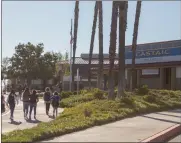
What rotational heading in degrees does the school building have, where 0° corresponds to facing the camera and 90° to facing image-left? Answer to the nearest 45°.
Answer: approximately 45°
